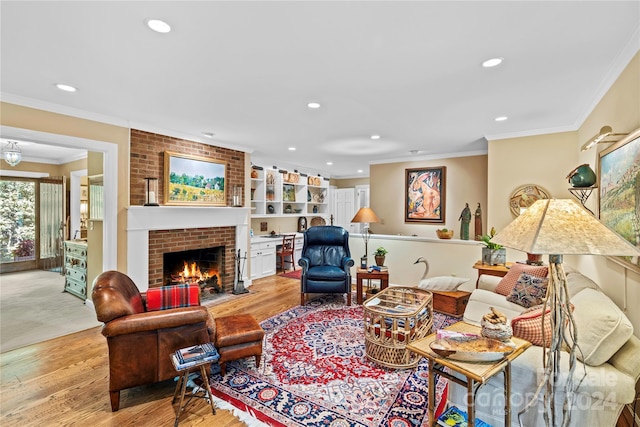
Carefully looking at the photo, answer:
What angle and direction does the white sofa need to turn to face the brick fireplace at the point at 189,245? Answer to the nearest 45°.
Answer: approximately 45° to its right

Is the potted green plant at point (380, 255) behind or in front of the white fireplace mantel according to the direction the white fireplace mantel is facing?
in front

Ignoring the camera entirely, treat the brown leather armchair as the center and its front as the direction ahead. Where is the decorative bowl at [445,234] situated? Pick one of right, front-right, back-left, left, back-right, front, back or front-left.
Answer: front

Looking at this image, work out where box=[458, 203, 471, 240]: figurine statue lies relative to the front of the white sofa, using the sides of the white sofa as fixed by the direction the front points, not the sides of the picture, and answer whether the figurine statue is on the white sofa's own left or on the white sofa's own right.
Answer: on the white sofa's own right

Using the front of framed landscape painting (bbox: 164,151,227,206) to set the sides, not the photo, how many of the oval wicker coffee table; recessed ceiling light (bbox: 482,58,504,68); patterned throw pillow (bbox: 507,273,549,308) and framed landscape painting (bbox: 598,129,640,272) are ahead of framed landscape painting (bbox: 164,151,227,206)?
4

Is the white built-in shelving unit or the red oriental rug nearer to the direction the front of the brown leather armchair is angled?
the red oriental rug

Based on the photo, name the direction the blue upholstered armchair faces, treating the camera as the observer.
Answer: facing the viewer

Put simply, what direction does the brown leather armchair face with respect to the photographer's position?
facing to the right of the viewer

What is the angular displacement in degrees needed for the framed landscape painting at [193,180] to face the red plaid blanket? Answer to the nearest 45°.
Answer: approximately 45° to its right

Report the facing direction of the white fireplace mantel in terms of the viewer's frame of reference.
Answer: facing the viewer and to the right of the viewer

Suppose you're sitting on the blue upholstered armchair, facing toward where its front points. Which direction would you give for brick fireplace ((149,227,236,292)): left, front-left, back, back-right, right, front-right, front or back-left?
right

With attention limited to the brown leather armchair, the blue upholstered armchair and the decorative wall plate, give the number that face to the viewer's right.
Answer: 1

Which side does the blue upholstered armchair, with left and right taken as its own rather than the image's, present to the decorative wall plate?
left

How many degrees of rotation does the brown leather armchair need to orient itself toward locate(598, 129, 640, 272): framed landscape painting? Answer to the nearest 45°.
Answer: approximately 45° to its right

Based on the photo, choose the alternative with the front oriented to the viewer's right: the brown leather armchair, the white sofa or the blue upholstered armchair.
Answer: the brown leather armchair
